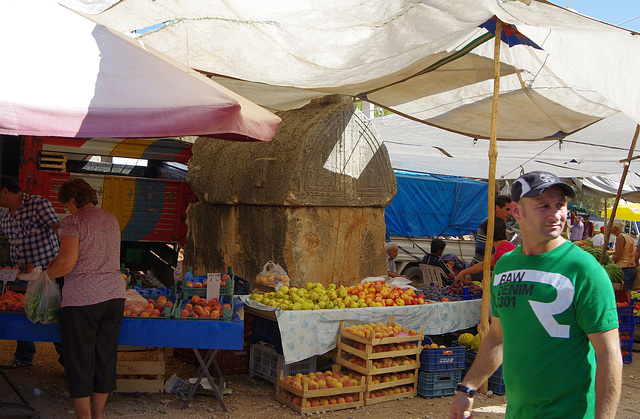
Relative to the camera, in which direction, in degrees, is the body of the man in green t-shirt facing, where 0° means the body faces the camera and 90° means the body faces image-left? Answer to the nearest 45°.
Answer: approximately 45°

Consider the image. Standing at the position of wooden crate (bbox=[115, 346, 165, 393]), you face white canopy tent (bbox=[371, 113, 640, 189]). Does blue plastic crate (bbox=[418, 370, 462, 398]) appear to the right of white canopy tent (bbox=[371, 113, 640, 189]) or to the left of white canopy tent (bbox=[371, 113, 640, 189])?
right

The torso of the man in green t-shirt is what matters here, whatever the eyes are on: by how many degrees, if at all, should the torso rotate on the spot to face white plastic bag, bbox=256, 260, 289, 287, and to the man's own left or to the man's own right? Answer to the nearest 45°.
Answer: approximately 90° to the man's own right

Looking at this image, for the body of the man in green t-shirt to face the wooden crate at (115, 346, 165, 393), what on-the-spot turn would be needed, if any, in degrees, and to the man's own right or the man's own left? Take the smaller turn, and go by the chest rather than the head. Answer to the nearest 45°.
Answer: approximately 90° to the man's own right

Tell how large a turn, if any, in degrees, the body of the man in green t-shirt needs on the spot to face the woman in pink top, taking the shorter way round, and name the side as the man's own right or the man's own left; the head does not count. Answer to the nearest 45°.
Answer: approximately 45° to the man's own right
